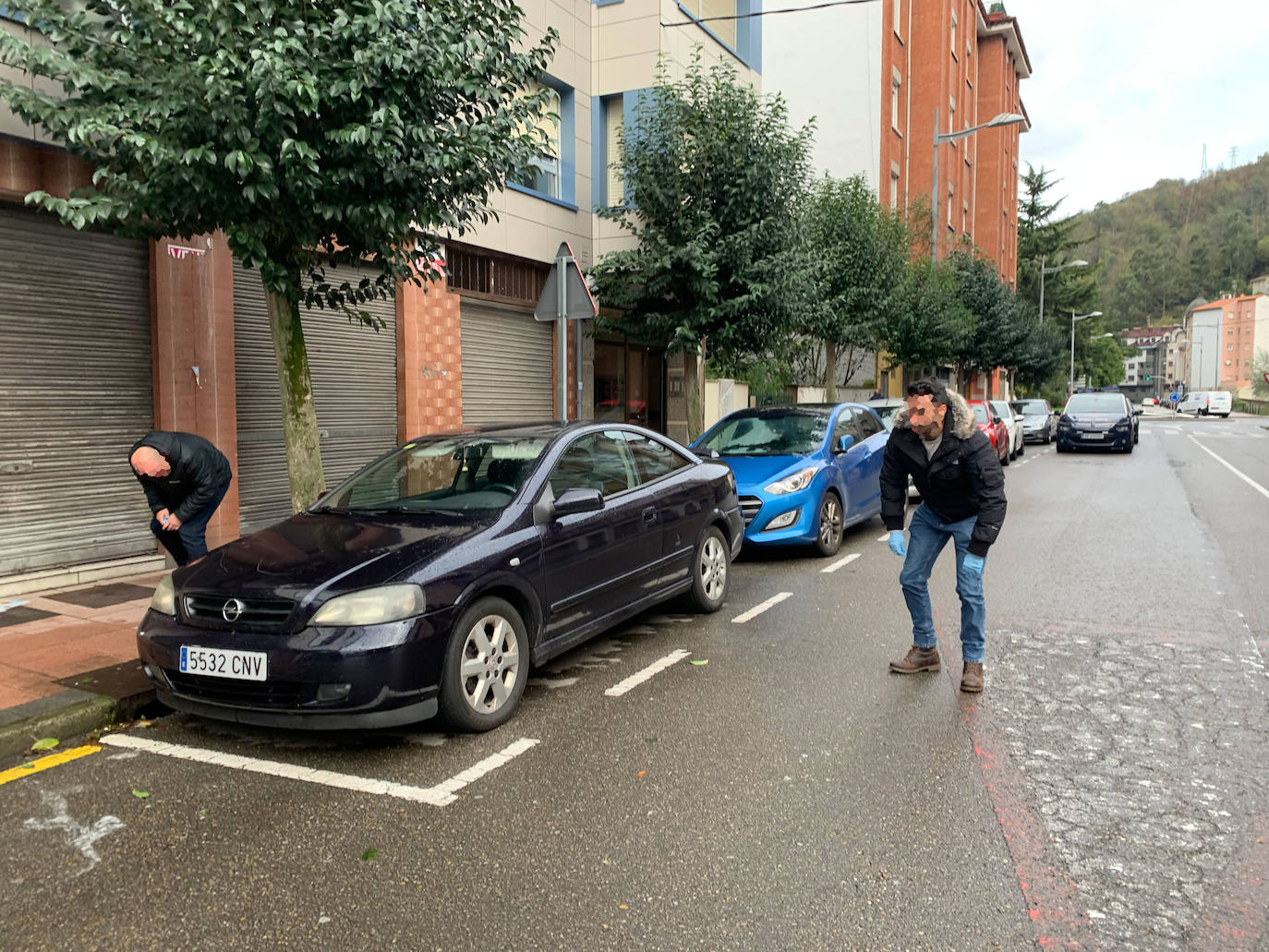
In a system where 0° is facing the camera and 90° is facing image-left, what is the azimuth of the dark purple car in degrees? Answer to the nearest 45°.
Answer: approximately 45°

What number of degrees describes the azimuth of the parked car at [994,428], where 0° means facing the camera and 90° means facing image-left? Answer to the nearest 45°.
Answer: approximately 45°

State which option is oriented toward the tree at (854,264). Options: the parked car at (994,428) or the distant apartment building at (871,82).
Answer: the parked car

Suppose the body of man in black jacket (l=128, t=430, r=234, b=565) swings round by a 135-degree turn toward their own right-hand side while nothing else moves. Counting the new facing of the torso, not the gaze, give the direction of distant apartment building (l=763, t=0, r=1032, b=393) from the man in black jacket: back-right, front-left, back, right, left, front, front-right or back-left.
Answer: front-right

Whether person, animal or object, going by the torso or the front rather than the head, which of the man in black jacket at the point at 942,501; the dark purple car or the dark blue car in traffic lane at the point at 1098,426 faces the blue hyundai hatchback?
the dark blue car in traffic lane

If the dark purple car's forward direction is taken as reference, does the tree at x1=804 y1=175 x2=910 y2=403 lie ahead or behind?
behind

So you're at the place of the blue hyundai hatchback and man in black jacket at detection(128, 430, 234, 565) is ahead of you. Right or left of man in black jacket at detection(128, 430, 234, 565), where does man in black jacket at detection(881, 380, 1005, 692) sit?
left

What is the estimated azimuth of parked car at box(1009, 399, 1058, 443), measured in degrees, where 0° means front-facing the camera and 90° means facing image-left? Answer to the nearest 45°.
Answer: approximately 45°

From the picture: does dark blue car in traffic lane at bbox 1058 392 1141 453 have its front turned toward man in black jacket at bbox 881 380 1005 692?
yes

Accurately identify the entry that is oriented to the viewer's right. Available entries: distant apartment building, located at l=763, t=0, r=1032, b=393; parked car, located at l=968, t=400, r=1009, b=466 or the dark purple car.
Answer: the distant apartment building

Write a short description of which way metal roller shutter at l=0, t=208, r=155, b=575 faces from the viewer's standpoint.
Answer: facing the viewer and to the right of the viewer

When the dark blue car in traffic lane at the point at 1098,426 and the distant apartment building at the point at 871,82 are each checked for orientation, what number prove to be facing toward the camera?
1
